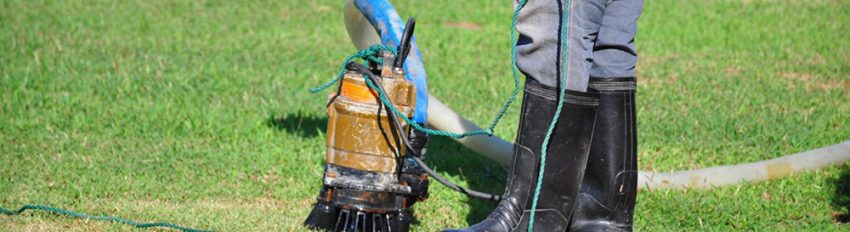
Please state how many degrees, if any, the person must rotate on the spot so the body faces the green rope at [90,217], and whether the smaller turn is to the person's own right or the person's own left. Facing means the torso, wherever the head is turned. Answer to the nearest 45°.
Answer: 0° — they already face it

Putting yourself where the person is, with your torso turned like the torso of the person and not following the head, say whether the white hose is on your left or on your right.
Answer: on your right

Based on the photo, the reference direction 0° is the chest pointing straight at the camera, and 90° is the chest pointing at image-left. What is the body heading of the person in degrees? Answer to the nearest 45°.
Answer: approximately 90°

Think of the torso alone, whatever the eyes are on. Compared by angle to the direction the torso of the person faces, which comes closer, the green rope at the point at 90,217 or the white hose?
the green rope
